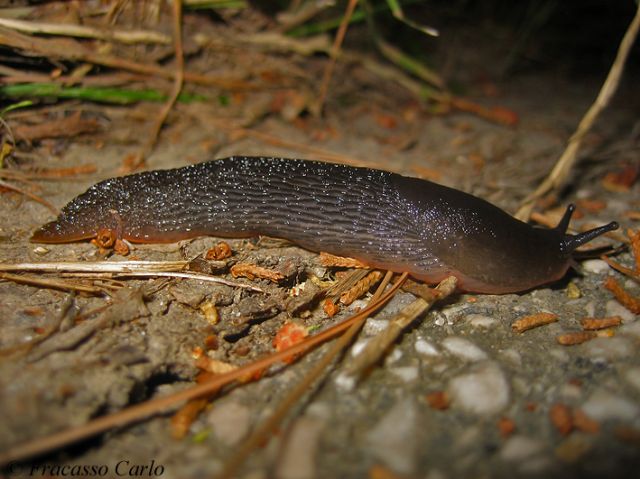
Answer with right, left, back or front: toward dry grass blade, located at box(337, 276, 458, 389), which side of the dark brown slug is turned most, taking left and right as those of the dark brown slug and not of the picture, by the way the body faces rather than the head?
right

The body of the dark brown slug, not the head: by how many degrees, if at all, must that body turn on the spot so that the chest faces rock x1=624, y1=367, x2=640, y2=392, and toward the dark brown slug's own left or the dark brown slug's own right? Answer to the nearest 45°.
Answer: approximately 45° to the dark brown slug's own right

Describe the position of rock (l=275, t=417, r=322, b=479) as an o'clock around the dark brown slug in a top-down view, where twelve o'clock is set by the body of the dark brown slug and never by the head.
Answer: The rock is roughly at 3 o'clock from the dark brown slug.

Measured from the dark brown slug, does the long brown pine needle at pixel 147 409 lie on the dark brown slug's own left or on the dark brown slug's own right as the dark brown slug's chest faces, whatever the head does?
on the dark brown slug's own right

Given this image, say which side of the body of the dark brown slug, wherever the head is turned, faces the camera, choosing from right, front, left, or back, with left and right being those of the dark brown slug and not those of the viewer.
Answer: right

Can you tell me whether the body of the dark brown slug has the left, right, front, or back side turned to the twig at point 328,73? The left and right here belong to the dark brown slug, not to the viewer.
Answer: left

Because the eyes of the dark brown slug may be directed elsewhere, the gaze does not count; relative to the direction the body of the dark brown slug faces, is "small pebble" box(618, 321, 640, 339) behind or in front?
in front

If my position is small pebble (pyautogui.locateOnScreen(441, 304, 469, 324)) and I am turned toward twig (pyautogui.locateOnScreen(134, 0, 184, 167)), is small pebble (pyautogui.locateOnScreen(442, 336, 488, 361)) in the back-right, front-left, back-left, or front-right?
back-left

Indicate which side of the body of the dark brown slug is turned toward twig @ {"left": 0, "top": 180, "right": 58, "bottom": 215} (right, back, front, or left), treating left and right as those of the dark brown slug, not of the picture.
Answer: back
